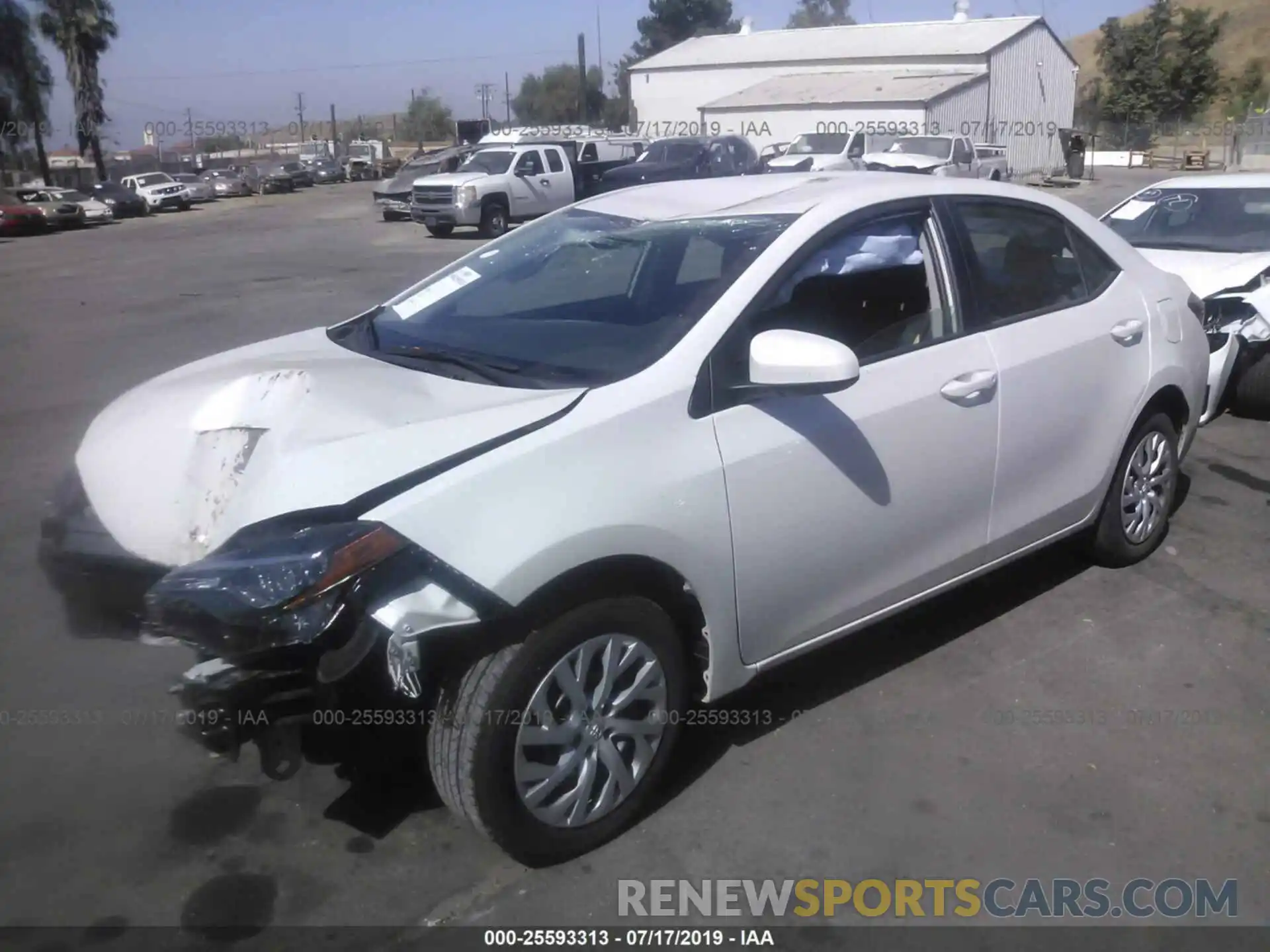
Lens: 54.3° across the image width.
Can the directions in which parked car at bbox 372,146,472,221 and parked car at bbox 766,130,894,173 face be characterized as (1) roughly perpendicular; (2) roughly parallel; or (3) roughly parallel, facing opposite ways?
roughly parallel

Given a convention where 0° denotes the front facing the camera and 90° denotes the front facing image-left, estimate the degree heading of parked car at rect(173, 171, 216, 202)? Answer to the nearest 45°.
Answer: approximately 315°

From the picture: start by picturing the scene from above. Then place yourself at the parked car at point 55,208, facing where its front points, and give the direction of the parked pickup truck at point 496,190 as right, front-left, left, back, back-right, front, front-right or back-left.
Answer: front

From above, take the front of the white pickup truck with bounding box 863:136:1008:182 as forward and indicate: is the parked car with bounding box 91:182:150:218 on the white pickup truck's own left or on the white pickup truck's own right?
on the white pickup truck's own right

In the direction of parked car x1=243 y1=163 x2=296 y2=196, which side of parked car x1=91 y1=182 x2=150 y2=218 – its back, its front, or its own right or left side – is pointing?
left

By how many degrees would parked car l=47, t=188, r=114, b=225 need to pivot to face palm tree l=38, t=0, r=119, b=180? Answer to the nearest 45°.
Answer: approximately 135° to its left

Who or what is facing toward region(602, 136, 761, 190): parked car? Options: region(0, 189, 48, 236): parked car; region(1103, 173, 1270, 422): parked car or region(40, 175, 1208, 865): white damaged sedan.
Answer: region(0, 189, 48, 236): parked car

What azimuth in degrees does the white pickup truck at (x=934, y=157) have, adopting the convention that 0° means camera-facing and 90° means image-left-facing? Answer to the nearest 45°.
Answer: approximately 45°

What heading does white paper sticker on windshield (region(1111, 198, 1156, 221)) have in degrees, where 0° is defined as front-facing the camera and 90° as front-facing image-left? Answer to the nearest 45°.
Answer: approximately 45°

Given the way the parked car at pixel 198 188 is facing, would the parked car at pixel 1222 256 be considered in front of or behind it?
in front

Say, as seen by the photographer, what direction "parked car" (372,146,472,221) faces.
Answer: facing the viewer and to the left of the viewer

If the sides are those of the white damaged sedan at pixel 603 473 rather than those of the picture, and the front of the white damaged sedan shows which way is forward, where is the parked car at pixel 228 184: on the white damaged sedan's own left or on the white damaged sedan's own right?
on the white damaged sedan's own right

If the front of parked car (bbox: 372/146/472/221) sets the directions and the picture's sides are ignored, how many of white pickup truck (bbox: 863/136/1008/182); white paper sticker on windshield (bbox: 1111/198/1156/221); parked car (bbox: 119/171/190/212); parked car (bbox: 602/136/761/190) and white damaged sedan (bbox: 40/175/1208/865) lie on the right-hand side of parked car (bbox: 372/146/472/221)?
1

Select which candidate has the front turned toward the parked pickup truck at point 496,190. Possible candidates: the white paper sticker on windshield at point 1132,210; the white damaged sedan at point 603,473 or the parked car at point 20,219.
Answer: the parked car at point 20,219

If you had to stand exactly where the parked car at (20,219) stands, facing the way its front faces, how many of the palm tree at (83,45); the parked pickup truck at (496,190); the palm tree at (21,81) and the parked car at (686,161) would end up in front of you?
2
